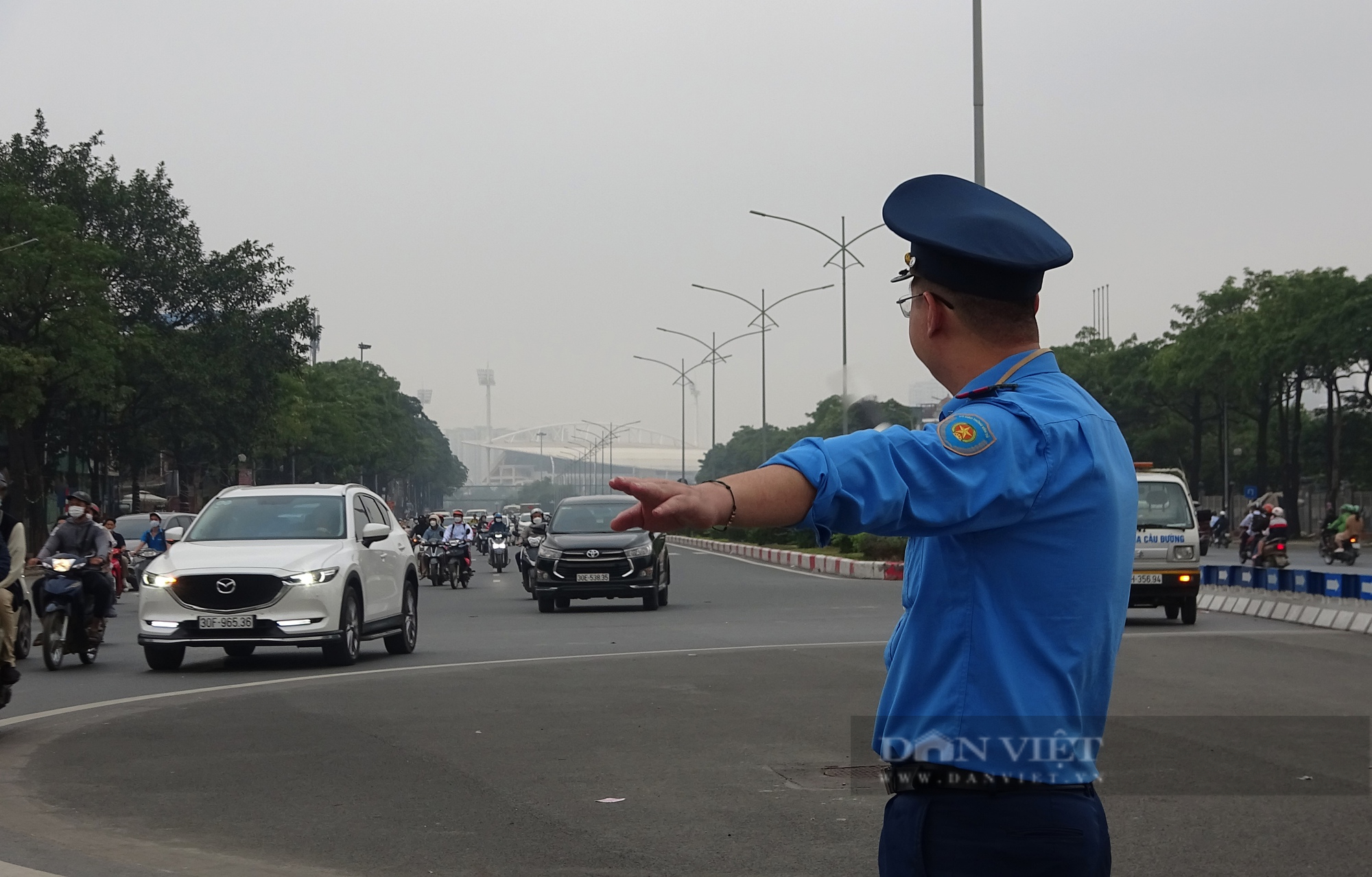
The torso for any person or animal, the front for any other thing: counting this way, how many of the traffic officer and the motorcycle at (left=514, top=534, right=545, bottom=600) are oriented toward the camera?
1

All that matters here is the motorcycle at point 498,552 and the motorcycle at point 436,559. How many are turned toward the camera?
2

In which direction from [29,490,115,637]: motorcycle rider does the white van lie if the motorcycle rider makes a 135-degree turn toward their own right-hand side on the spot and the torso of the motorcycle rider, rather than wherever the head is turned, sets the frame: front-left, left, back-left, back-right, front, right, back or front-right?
right

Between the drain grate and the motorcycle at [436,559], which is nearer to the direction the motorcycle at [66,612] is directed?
the drain grate

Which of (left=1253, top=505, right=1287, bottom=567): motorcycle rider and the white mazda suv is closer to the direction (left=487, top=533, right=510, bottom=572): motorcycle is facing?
the white mazda suv

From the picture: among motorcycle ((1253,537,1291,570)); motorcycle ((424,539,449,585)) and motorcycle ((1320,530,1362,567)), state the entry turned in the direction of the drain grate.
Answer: motorcycle ((424,539,449,585))

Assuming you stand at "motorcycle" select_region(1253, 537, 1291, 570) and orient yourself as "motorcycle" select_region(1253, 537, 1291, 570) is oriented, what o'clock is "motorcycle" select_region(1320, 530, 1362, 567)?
"motorcycle" select_region(1320, 530, 1362, 567) is roughly at 2 o'clock from "motorcycle" select_region(1253, 537, 1291, 570).

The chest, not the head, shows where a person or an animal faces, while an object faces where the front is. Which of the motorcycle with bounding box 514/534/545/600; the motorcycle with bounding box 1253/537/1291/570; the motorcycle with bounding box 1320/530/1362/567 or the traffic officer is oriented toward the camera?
the motorcycle with bounding box 514/534/545/600

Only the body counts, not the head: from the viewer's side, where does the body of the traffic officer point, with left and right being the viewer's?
facing away from the viewer and to the left of the viewer

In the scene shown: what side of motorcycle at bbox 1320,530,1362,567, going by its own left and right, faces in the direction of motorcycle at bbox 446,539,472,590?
left

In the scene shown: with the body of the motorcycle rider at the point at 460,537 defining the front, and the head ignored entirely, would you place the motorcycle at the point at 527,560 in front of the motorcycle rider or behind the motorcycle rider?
in front
